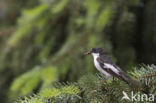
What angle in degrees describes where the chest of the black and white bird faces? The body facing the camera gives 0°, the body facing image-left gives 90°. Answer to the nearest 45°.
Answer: approximately 90°
